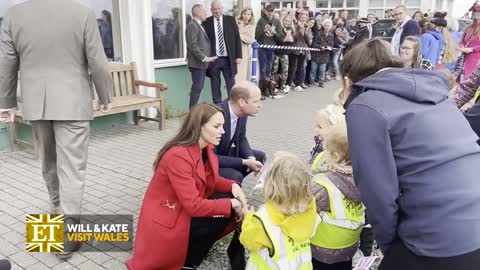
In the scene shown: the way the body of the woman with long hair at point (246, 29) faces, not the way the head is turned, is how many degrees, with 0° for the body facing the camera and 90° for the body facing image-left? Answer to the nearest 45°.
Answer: approximately 0°

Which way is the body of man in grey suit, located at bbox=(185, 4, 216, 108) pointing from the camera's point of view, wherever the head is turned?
to the viewer's right

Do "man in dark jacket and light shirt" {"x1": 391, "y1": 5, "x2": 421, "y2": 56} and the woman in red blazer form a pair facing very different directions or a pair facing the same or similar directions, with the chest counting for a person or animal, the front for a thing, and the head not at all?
very different directions

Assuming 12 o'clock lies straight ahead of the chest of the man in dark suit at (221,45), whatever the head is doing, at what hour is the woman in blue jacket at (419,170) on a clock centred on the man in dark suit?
The woman in blue jacket is roughly at 12 o'clock from the man in dark suit.

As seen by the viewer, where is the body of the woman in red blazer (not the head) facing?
to the viewer's right

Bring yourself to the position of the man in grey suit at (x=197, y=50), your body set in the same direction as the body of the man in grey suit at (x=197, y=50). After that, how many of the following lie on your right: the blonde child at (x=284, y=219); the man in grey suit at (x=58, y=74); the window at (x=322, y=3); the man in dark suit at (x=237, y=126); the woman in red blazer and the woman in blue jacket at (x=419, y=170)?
5

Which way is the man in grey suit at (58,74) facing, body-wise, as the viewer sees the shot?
away from the camera

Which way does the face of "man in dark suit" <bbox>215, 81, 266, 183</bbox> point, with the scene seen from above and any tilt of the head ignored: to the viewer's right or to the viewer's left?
to the viewer's right

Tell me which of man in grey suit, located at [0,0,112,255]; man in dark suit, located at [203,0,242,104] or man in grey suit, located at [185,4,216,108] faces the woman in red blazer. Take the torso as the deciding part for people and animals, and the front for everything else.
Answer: the man in dark suit

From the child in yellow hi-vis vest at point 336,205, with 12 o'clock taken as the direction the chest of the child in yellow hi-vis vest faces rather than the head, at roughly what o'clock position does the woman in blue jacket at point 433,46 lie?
The woman in blue jacket is roughly at 2 o'clock from the child in yellow hi-vis vest.

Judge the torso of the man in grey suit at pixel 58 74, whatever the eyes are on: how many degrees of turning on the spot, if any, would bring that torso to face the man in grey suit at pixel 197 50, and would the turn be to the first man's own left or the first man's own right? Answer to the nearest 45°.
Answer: approximately 45° to the first man's own right

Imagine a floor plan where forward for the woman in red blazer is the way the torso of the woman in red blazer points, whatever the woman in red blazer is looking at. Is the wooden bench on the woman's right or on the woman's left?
on the woman's left
